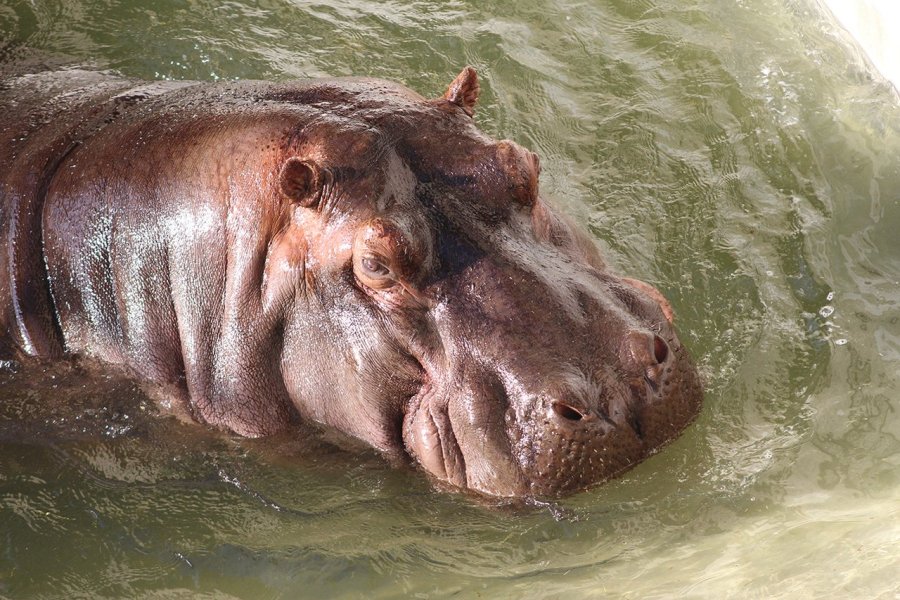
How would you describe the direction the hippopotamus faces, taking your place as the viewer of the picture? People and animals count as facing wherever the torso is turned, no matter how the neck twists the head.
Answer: facing the viewer and to the right of the viewer
